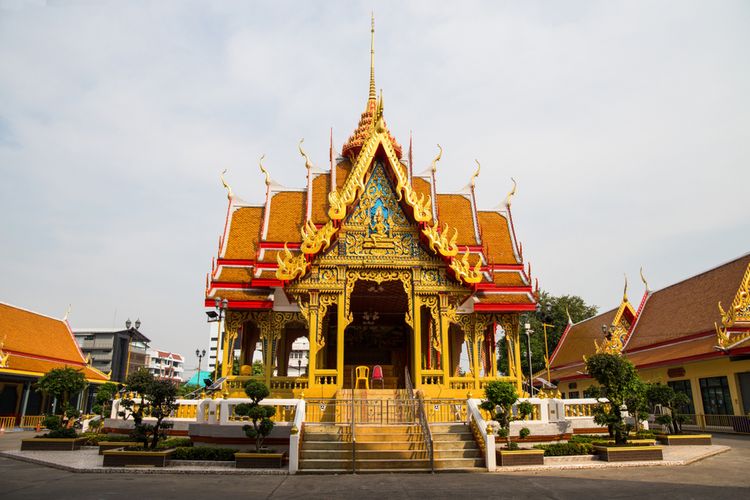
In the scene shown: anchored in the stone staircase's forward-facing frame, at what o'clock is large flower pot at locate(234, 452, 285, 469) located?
The large flower pot is roughly at 3 o'clock from the stone staircase.

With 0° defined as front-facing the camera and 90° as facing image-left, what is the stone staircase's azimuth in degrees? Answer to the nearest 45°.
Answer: approximately 0°

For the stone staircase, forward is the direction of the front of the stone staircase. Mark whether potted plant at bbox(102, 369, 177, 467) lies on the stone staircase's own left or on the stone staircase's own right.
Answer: on the stone staircase's own right

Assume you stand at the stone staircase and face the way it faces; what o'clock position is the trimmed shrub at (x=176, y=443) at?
The trimmed shrub is roughly at 4 o'clock from the stone staircase.

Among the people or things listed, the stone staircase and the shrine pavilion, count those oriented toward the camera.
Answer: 2

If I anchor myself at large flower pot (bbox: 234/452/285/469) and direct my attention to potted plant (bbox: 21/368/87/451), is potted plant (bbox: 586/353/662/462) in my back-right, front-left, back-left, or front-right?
back-right

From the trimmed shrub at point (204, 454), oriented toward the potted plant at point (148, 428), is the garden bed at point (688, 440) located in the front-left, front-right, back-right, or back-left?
back-right

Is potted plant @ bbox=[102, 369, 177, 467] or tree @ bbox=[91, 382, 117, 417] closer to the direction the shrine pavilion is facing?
the potted plant

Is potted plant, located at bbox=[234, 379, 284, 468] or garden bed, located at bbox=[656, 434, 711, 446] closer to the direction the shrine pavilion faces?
the potted plant

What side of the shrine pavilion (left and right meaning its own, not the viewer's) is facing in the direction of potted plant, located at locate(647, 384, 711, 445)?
left

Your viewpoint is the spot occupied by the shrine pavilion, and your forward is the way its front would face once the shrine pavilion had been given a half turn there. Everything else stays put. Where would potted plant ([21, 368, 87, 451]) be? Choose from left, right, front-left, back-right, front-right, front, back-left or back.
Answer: left

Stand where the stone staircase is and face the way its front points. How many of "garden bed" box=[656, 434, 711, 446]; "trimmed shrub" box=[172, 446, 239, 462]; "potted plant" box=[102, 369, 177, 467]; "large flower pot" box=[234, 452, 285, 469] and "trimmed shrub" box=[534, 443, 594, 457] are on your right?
3

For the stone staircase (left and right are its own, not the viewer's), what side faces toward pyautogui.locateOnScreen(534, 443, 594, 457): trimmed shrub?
left

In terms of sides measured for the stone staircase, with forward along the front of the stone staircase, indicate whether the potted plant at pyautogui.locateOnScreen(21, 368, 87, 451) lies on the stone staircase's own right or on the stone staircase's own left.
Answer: on the stone staircase's own right

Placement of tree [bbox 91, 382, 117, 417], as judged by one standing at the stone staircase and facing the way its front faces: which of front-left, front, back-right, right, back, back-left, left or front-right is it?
back-right
